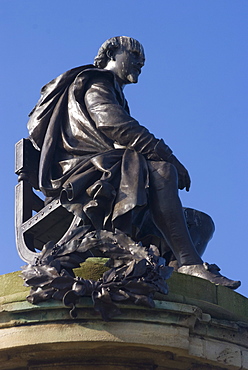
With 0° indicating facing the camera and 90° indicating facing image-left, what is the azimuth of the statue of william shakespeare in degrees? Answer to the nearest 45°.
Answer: approximately 270°
